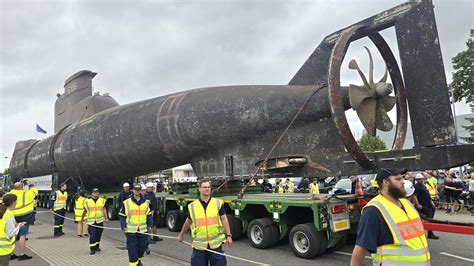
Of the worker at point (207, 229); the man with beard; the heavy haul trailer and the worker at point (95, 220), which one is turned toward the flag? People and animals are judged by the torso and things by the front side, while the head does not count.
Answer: the heavy haul trailer

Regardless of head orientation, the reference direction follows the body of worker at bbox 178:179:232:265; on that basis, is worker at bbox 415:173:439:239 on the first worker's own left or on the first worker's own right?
on the first worker's own left

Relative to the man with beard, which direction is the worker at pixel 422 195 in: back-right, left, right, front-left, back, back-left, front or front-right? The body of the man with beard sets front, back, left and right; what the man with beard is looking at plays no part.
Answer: back-left

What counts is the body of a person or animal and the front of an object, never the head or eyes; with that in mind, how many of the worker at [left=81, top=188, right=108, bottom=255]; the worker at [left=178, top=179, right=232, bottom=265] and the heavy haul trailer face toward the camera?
2

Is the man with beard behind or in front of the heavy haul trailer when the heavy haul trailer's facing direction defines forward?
behind

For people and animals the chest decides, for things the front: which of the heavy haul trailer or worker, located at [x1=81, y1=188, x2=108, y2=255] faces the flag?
the heavy haul trailer

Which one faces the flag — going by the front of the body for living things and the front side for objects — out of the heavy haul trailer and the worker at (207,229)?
the heavy haul trailer

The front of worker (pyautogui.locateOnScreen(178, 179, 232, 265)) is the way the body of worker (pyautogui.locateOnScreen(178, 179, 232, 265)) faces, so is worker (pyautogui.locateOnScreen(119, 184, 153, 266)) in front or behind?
behind

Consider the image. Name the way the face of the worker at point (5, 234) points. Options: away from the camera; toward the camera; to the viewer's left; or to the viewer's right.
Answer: to the viewer's right

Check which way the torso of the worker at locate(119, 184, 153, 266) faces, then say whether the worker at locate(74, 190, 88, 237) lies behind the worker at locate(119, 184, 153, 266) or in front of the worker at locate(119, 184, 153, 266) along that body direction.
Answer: behind

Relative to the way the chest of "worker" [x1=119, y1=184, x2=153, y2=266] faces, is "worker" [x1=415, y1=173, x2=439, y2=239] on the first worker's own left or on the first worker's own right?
on the first worker's own left
